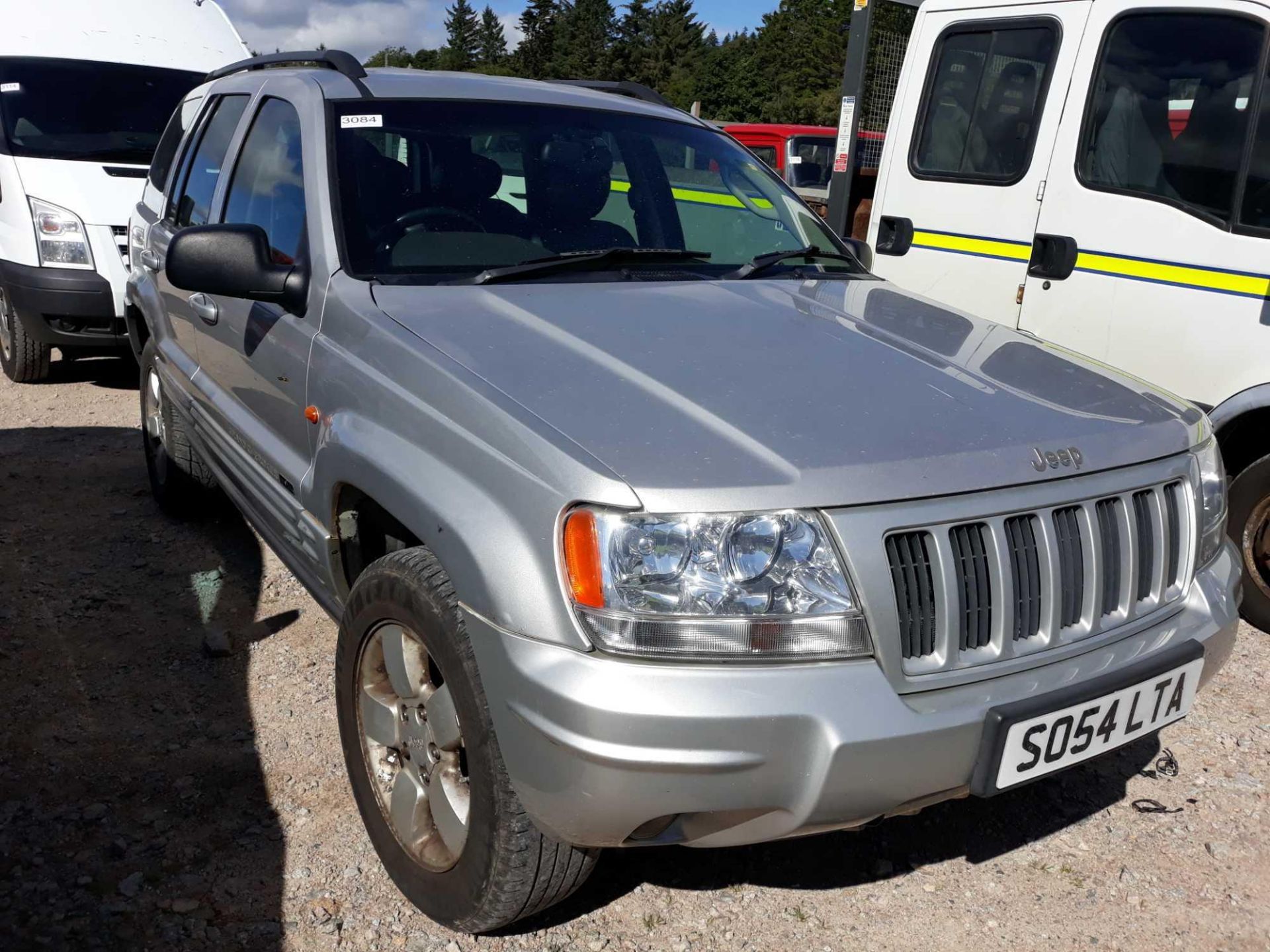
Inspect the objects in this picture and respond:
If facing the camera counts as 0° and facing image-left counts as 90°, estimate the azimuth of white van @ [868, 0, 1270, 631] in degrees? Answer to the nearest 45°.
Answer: approximately 315°

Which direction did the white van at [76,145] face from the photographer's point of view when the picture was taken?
facing the viewer and to the right of the viewer

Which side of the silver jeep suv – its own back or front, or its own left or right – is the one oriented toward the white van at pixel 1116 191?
left

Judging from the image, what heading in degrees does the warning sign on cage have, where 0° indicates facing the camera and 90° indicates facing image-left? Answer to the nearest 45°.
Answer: approximately 0°

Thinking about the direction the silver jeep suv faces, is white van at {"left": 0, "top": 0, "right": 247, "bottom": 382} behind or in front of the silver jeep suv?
behind

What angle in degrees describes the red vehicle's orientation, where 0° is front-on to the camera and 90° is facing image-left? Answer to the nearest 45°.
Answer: approximately 315°

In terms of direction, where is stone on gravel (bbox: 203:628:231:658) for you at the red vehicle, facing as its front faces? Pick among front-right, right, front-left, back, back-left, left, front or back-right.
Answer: front-right

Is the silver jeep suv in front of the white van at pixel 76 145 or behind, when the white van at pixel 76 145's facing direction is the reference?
in front

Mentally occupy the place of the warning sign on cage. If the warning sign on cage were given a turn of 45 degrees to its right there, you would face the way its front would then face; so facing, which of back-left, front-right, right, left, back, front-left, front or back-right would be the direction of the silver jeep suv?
front-left
